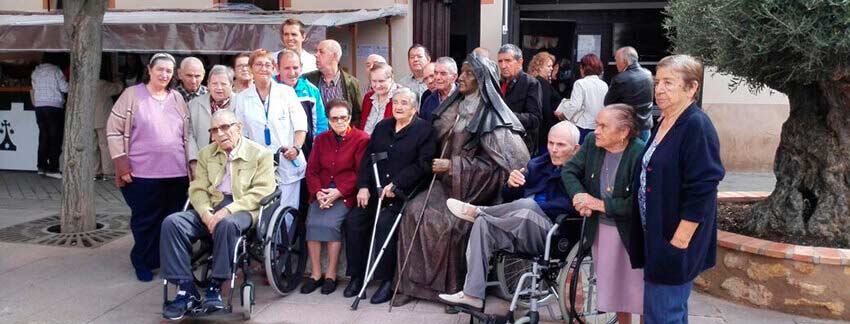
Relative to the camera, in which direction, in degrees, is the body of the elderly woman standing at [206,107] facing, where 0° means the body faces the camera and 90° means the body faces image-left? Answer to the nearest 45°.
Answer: approximately 0°

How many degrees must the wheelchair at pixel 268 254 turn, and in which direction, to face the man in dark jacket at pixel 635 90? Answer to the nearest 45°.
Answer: approximately 135° to its left

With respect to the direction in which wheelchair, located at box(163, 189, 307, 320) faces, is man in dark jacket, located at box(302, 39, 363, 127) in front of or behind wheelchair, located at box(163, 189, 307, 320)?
behind

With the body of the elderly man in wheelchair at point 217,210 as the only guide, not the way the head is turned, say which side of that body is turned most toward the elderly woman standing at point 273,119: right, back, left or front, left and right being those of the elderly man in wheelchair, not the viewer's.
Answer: back

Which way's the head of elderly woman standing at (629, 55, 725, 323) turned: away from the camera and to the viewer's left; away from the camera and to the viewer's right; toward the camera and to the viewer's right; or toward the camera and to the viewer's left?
toward the camera and to the viewer's left

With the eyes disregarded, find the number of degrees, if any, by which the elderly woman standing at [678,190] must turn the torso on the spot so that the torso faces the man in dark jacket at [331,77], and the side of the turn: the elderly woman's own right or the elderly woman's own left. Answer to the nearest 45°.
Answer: approximately 90° to the elderly woman's own right

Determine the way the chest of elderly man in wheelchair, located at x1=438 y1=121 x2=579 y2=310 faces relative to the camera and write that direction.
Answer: to the viewer's left

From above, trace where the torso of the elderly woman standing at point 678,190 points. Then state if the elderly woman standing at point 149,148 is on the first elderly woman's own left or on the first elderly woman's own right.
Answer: on the first elderly woman's own right

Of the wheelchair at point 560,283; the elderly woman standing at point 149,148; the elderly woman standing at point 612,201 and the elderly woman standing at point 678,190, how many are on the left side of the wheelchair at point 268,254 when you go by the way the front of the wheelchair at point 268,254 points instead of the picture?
3

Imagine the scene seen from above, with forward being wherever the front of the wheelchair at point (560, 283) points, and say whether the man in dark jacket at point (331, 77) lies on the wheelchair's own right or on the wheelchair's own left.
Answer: on the wheelchair's own right

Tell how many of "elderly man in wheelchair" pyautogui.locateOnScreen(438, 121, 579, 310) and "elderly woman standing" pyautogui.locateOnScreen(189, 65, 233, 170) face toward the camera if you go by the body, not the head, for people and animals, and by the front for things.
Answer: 1

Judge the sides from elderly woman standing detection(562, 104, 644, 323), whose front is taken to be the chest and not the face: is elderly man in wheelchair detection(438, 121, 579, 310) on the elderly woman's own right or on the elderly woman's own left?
on the elderly woman's own right

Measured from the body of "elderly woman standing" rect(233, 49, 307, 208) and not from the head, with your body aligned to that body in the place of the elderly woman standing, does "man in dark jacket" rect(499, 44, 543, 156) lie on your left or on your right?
on your left
